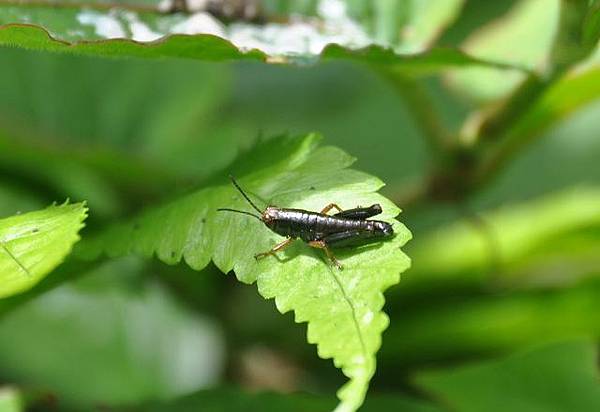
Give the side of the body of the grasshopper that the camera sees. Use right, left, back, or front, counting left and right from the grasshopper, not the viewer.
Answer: left

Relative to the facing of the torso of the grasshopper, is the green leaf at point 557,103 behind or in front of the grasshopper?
behind
